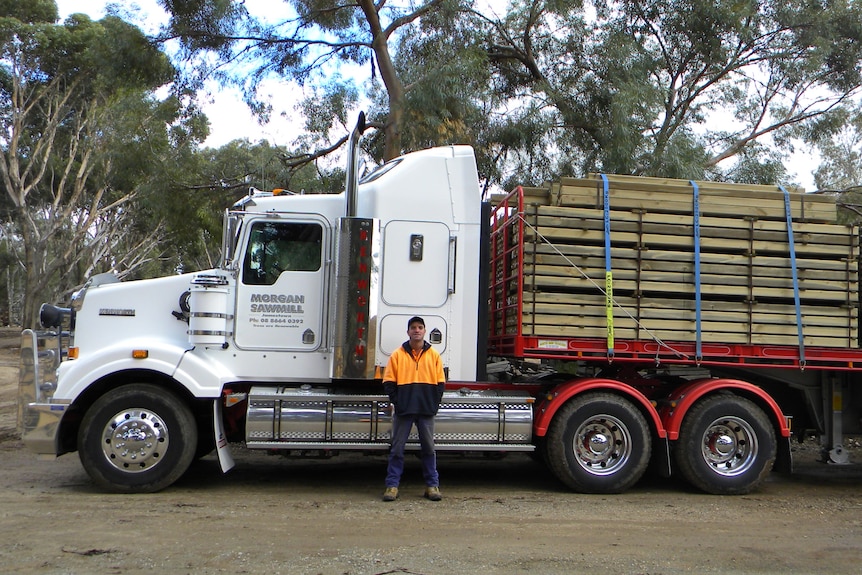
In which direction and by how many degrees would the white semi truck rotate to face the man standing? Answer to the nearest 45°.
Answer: approximately 135° to its left

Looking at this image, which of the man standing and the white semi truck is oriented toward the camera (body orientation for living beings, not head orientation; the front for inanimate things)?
the man standing

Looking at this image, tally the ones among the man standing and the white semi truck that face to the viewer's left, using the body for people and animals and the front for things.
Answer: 1

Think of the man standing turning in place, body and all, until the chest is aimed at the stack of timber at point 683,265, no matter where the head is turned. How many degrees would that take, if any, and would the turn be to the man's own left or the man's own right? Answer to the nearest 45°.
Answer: approximately 90° to the man's own left

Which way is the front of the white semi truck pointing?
to the viewer's left

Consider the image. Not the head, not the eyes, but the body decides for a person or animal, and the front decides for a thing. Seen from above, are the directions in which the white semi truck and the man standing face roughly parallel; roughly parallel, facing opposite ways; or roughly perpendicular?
roughly perpendicular

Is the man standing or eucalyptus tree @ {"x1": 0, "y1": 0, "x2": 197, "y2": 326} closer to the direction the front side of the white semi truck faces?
the eucalyptus tree

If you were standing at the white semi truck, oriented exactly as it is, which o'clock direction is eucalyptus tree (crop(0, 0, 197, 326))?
The eucalyptus tree is roughly at 2 o'clock from the white semi truck.

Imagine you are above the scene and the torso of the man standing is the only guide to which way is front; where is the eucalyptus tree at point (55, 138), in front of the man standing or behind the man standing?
behind

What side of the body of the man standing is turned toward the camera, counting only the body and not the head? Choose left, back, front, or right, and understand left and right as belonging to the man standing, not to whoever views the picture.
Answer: front

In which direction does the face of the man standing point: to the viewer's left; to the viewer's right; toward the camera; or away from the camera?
toward the camera
